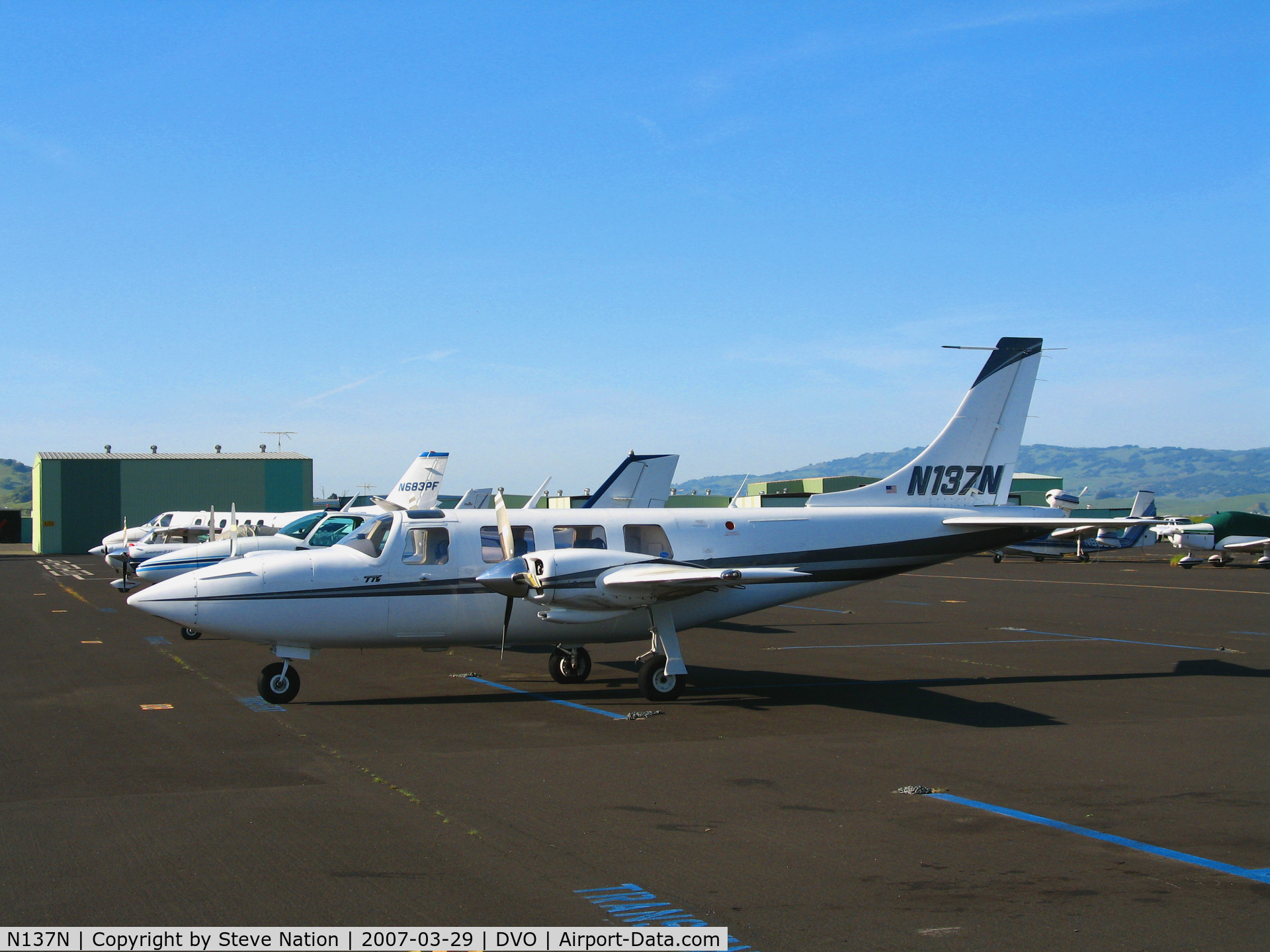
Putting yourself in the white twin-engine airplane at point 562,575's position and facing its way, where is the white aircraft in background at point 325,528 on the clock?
The white aircraft in background is roughly at 2 o'clock from the white twin-engine airplane.

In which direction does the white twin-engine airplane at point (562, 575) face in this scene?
to the viewer's left

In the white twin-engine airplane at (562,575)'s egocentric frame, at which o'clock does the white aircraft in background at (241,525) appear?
The white aircraft in background is roughly at 2 o'clock from the white twin-engine airplane.
